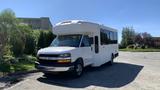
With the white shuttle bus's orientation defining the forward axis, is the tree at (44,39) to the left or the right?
on its right

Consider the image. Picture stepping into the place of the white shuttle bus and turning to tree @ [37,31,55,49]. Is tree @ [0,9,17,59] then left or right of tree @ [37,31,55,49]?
left

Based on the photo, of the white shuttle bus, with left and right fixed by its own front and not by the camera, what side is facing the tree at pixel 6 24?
right

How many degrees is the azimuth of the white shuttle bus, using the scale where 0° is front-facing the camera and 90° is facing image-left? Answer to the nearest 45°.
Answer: approximately 45°
